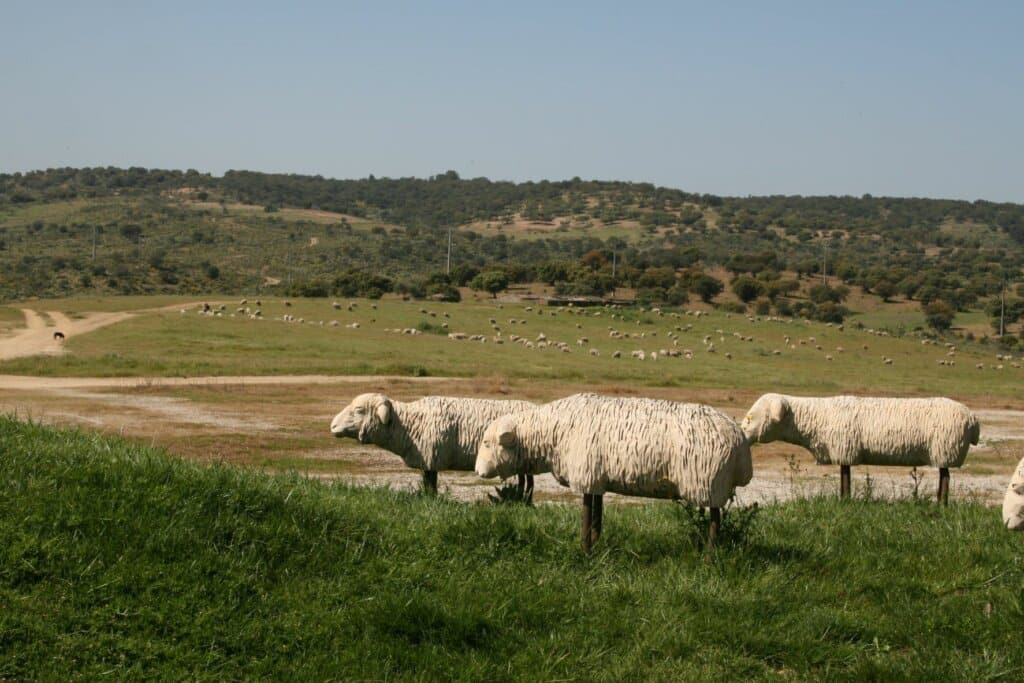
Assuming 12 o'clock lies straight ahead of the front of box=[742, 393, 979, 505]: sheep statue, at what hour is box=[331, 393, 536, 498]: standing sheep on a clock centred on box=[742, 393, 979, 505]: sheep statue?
box=[331, 393, 536, 498]: standing sheep is roughly at 11 o'clock from box=[742, 393, 979, 505]: sheep statue.

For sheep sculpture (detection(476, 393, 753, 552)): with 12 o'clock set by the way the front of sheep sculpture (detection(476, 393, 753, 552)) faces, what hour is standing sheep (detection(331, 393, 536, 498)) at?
standing sheep (detection(331, 393, 536, 498)) is roughly at 2 o'clock from sheep sculpture (detection(476, 393, 753, 552)).

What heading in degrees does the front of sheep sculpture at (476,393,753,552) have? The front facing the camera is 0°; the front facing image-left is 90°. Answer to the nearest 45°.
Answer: approximately 90°

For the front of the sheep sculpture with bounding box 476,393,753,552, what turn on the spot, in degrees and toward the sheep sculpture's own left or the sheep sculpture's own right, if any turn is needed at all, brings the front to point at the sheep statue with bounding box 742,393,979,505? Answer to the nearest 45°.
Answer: approximately 135° to the sheep sculpture's own right

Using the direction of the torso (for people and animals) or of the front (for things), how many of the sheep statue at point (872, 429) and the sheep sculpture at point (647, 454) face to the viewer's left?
2

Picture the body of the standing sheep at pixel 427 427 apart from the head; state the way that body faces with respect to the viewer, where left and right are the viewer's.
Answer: facing to the left of the viewer

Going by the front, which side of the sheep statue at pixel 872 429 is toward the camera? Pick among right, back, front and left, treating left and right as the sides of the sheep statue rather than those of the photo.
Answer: left

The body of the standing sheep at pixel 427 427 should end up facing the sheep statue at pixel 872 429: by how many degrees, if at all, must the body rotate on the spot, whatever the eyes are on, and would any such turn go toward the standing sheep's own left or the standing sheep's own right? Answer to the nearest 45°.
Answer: approximately 180°

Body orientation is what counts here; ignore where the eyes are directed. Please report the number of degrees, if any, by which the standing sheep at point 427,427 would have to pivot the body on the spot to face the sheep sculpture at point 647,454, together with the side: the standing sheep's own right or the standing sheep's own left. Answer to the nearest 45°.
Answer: approximately 135° to the standing sheep's own left
